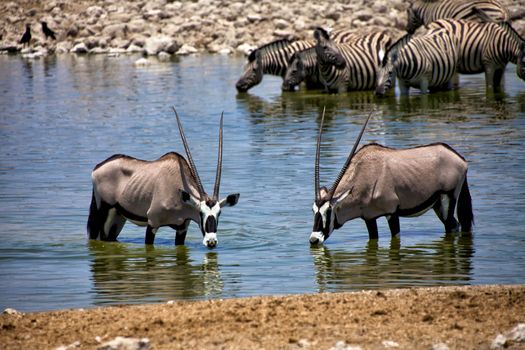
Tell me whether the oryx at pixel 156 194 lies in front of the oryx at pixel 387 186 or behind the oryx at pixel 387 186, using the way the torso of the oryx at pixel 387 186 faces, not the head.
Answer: in front

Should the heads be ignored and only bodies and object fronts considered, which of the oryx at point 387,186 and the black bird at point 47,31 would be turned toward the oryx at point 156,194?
the oryx at point 387,186

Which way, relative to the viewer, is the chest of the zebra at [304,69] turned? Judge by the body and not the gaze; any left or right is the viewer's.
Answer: facing to the left of the viewer

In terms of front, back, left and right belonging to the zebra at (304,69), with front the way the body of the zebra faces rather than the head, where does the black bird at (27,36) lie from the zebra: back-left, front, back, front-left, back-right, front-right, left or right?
front-right

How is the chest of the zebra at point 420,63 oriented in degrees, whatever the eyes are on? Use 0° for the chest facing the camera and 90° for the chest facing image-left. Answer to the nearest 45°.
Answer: approximately 45°

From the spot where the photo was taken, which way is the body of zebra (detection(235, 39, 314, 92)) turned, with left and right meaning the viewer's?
facing to the left of the viewer

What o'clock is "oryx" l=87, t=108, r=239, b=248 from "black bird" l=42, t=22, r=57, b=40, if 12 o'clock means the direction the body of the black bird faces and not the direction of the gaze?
The oryx is roughly at 9 o'clock from the black bird.

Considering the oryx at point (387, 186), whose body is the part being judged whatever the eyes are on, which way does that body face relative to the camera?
to the viewer's left

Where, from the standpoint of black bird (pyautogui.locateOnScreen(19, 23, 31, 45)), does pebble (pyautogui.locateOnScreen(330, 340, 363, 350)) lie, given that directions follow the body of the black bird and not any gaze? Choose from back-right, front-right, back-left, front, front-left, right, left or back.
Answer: right

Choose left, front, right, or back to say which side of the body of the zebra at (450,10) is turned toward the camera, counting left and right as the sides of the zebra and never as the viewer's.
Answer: left

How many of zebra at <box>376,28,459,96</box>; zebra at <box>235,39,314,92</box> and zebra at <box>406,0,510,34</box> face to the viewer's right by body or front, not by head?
0

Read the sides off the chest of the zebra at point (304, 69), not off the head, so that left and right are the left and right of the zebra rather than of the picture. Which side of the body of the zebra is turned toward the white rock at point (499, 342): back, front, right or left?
left

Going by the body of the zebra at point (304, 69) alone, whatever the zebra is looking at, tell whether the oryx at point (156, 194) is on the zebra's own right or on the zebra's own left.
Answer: on the zebra's own left

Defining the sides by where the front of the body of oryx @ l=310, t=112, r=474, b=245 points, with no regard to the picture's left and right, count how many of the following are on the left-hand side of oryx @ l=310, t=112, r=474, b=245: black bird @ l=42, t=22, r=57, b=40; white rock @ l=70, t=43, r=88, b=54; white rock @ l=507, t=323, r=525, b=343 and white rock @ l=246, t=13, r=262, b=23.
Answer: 1

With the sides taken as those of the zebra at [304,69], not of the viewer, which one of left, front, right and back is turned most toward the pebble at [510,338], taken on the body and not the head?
left
